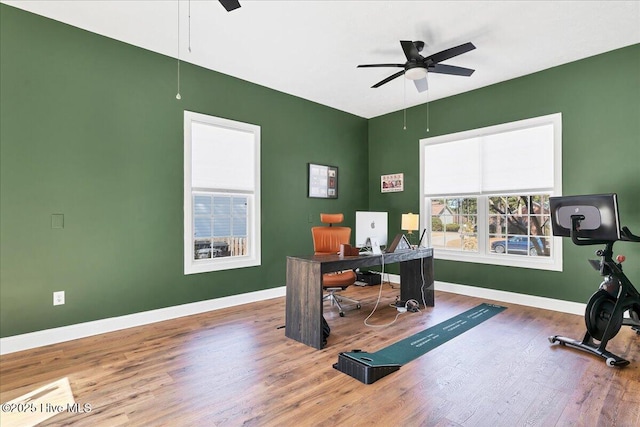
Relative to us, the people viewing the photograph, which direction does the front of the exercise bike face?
facing the viewer and to the left of the viewer

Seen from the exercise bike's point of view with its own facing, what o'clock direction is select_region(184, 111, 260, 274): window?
The window is roughly at 1 o'clock from the exercise bike.

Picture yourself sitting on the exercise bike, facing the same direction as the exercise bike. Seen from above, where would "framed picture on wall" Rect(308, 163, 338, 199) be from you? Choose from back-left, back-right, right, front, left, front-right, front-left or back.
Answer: front-right

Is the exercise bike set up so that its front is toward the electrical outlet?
yes

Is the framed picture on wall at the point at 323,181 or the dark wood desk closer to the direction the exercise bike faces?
the dark wood desk

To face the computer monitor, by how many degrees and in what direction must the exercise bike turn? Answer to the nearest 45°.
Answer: approximately 45° to its right

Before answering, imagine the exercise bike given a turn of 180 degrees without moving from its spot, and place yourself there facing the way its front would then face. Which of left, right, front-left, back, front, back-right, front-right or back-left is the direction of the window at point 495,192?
left

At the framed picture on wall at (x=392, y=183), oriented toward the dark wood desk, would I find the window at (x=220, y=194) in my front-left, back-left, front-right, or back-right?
front-right

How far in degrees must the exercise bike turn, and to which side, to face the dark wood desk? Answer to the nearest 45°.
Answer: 0° — it already faces it

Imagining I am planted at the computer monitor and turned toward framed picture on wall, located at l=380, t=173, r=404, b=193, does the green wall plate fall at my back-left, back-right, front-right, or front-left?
back-left

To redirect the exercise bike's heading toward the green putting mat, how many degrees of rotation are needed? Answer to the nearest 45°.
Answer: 0° — it already faces it

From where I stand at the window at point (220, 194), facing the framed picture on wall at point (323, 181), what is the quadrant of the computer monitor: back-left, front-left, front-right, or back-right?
front-right

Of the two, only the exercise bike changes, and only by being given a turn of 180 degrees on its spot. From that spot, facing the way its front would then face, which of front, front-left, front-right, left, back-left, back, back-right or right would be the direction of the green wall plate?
back

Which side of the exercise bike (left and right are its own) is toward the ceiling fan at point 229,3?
front
